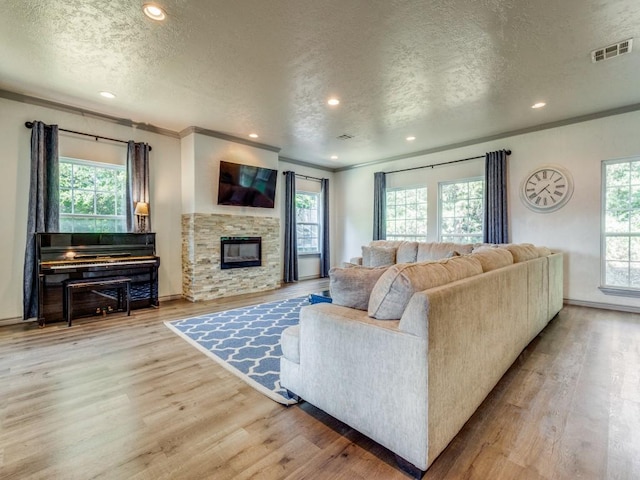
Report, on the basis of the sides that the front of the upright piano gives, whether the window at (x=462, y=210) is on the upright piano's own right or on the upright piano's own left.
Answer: on the upright piano's own left

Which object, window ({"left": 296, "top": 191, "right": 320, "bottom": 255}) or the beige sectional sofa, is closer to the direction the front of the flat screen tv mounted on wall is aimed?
the beige sectional sofa

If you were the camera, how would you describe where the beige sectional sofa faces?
facing away from the viewer and to the left of the viewer

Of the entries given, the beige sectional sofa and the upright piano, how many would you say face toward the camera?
1

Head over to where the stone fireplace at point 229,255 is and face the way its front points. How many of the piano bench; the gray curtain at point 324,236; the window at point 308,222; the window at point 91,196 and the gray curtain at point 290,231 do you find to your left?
3

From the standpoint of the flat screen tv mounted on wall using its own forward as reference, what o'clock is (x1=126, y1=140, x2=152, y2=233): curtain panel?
The curtain panel is roughly at 4 o'clock from the flat screen tv mounted on wall.

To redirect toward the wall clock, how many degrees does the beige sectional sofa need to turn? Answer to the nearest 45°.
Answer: approximately 90° to its right

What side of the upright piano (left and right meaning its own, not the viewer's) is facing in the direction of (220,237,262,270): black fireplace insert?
left

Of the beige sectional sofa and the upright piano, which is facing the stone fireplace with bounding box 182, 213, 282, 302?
the beige sectional sofa

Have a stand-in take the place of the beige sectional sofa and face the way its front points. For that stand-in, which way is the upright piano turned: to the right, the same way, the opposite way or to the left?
the opposite way

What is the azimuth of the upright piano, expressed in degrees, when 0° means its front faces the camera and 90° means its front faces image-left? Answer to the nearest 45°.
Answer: approximately 0°
